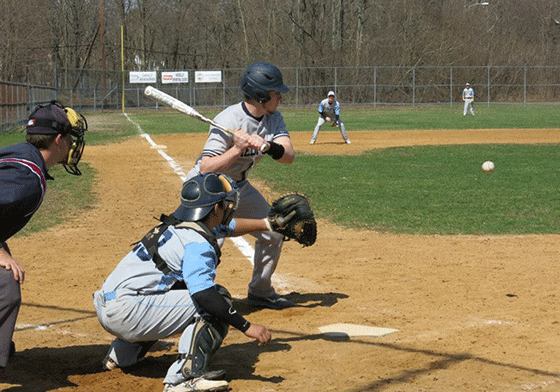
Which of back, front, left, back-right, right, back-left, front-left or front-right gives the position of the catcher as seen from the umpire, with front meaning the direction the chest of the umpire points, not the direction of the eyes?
front

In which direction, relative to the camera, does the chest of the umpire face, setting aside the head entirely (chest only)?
to the viewer's right

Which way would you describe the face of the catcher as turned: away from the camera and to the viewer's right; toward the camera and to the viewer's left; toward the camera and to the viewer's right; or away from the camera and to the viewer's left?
away from the camera and to the viewer's right

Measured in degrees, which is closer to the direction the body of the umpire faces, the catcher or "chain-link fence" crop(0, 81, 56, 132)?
the catcher

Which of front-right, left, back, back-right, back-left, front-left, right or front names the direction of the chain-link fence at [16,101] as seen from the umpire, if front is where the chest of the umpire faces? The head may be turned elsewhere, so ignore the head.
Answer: left
